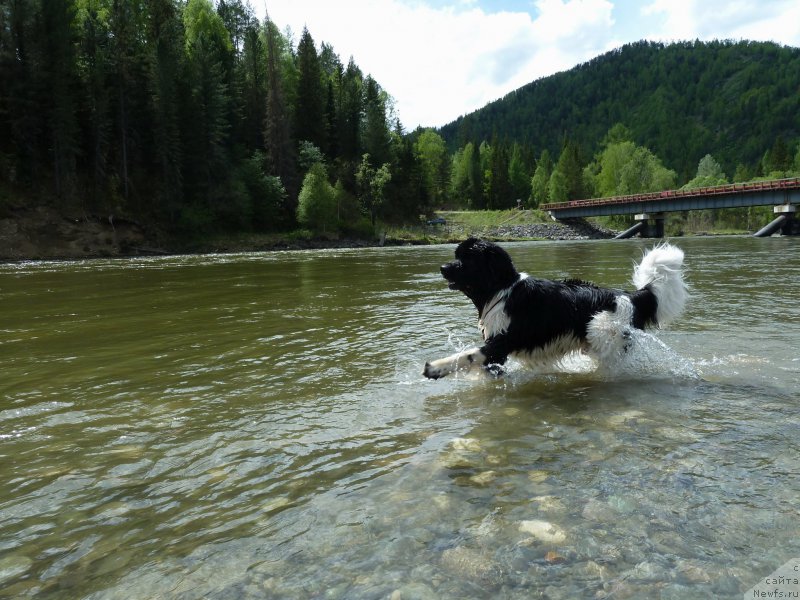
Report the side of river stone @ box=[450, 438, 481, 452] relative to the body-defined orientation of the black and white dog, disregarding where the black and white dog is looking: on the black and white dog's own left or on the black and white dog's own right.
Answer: on the black and white dog's own left

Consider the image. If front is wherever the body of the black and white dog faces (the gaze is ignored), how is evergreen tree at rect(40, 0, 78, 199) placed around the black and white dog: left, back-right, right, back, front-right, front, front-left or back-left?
front-right

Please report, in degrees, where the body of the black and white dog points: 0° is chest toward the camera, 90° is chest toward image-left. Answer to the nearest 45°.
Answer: approximately 90°

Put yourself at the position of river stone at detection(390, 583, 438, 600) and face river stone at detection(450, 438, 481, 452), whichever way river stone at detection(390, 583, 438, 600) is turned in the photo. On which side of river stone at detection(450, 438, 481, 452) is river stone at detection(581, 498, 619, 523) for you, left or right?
right

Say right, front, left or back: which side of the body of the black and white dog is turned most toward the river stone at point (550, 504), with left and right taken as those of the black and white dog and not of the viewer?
left

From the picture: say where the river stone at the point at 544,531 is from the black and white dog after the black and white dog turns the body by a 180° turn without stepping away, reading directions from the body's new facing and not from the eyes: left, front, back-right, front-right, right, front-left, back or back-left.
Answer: right

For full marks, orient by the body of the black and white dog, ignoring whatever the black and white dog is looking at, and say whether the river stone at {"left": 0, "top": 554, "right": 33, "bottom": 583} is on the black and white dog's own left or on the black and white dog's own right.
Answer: on the black and white dog's own left

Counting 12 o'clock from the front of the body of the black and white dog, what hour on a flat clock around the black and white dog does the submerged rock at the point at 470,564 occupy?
The submerged rock is roughly at 9 o'clock from the black and white dog.

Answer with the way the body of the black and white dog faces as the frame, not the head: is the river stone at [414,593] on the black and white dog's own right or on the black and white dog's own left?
on the black and white dog's own left

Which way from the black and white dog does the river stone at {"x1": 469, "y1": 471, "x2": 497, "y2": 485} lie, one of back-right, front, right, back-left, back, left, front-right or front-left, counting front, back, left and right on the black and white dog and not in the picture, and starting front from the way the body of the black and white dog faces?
left
